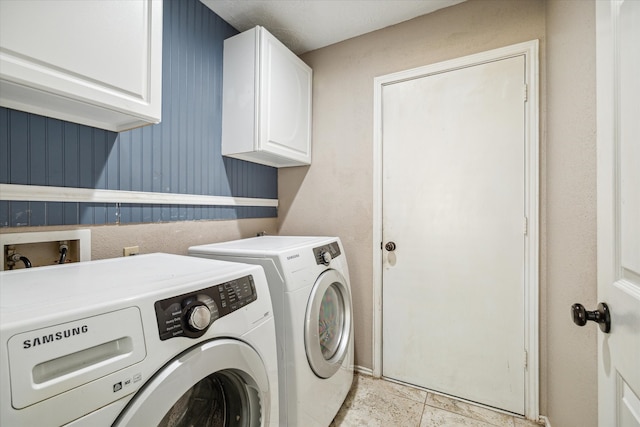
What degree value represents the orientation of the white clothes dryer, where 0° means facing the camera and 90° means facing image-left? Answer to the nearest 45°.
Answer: approximately 315°

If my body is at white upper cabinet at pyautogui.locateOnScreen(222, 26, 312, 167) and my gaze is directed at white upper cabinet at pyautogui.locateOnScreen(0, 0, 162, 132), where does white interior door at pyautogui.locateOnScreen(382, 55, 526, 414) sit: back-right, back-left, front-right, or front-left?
back-left

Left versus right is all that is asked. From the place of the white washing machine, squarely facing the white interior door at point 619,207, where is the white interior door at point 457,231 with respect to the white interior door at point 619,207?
left
